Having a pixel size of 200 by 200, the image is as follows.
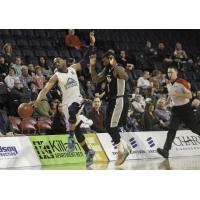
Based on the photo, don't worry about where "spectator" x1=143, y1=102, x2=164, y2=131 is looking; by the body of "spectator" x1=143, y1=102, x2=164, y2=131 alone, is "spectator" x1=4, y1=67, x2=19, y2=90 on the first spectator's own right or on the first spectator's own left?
on the first spectator's own right

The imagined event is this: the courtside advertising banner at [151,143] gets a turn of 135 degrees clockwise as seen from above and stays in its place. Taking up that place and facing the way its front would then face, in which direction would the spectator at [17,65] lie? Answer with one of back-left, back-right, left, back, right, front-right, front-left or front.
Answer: front-left

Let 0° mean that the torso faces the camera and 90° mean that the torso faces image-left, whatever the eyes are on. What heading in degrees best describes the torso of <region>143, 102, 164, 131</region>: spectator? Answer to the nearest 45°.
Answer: approximately 315°

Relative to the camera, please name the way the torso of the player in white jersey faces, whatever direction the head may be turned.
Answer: toward the camera

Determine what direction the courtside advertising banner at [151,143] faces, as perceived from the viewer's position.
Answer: facing the viewer

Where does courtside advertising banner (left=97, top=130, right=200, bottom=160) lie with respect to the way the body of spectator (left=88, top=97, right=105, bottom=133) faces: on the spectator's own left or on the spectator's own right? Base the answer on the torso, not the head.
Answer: on the spectator's own left

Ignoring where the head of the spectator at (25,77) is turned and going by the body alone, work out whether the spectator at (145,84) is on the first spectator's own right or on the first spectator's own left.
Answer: on the first spectator's own left

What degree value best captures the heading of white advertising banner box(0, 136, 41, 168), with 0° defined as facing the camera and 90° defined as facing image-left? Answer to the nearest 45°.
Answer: approximately 0°

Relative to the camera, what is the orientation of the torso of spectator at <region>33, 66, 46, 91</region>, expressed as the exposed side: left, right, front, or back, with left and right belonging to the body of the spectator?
front

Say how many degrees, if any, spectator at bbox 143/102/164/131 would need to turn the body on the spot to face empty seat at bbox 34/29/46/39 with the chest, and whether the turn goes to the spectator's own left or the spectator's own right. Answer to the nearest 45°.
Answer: approximately 135° to the spectator's own right

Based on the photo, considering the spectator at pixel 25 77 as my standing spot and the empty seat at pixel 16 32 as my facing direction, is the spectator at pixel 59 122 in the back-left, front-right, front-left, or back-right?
back-right

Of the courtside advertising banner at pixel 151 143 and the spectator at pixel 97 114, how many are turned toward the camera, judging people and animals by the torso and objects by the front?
2

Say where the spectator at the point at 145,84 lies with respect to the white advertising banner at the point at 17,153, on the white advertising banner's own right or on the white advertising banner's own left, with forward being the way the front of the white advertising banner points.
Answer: on the white advertising banner's own left
